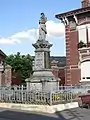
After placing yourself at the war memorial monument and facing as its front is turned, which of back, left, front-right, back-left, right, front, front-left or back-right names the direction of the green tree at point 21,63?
back-right

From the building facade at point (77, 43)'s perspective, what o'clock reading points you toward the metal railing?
The metal railing is roughly at 1 o'clock from the building facade.

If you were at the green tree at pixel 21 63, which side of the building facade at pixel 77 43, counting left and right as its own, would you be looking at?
right

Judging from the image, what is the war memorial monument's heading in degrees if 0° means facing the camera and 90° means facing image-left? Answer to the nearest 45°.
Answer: approximately 45°

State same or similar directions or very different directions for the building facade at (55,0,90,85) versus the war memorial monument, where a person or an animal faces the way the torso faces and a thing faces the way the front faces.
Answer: same or similar directions

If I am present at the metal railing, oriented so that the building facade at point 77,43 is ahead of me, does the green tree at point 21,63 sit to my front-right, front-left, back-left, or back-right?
front-left

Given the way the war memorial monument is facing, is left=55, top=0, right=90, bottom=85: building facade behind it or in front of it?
behind

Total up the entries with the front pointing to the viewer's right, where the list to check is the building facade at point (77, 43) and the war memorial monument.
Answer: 0
